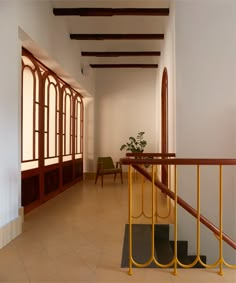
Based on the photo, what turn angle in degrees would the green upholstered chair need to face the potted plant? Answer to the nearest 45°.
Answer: approximately 90° to its left

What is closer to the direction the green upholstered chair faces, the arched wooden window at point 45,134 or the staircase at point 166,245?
the staircase

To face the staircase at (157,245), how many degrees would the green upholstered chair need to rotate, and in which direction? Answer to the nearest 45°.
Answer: approximately 45° to its right

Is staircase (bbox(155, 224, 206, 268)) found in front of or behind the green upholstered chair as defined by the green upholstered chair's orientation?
in front

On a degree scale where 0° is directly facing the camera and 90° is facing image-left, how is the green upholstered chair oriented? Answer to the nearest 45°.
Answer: approximately 315°

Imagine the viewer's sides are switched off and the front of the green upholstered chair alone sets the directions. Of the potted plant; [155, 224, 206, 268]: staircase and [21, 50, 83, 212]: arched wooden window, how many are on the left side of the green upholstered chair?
1

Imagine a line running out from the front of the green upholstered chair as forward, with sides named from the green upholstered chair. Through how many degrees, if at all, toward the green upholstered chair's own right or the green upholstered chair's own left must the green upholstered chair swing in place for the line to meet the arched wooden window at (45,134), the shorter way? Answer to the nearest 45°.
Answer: approximately 90° to the green upholstered chair's own right
